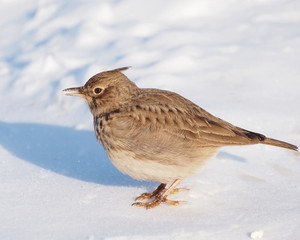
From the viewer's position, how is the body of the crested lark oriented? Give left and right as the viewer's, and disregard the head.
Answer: facing to the left of the viewer
